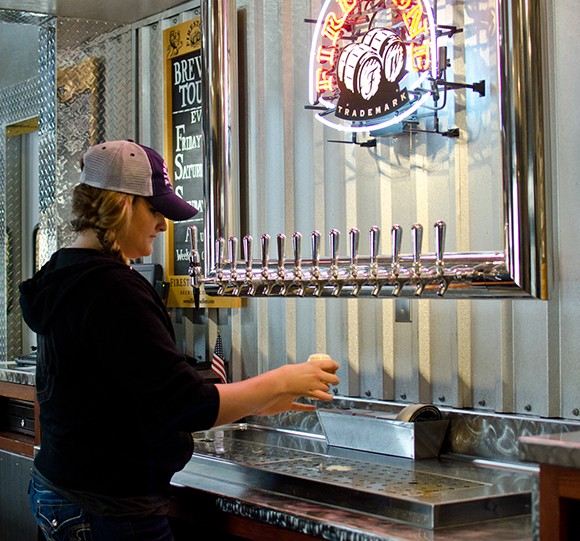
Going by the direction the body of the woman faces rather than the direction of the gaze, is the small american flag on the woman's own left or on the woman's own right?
on the woman's own left

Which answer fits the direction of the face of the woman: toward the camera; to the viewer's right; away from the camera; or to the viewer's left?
to the viewer's right

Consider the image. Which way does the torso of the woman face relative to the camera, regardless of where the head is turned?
to the viewer's right

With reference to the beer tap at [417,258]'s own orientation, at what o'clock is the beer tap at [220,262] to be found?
the beer tap at [220,262] is roughly at 3 o'clock from the beer tap at [417,258].

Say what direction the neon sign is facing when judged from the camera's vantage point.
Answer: facing the viewer and to the left of the viewer

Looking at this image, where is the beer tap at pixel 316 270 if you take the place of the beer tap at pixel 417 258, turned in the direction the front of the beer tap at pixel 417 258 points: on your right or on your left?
on your right

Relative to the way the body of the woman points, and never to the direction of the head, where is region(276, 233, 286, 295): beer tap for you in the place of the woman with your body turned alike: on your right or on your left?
on your left

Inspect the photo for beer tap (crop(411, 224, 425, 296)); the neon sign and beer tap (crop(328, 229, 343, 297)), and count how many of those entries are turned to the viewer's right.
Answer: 0
